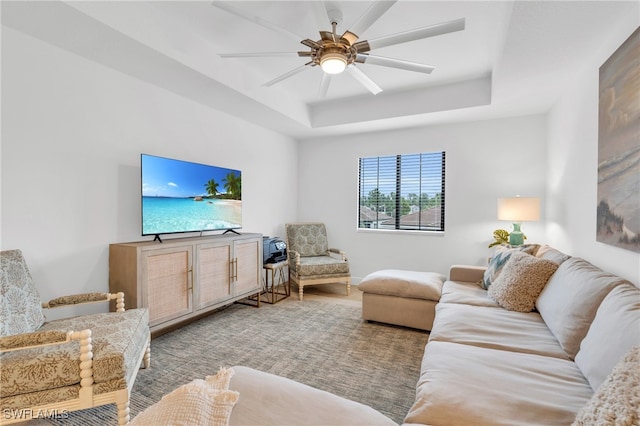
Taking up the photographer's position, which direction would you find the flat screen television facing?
facing the viewer and to the right of the viewer

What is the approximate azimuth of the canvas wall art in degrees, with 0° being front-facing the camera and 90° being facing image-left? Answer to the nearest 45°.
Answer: approximately 90°

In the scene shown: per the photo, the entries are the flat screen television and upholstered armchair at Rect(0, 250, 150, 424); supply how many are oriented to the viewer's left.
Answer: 0

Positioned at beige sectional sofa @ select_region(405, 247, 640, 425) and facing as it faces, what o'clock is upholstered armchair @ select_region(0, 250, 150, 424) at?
The upholstered armchair is roughly at 11 o'clock from the beige sectional sofa.

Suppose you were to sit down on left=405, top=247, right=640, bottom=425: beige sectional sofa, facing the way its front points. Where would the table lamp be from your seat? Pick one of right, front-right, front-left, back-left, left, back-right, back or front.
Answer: right

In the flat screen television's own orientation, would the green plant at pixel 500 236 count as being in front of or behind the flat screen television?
in front

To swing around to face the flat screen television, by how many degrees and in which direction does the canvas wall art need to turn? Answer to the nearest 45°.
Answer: approximately 45° to its left

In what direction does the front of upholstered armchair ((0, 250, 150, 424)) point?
to the viewer's right

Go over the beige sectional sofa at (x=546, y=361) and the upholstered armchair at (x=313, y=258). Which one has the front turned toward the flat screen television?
the beige sectional sofa

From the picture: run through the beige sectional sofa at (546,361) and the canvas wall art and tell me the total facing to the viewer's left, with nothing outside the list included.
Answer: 2

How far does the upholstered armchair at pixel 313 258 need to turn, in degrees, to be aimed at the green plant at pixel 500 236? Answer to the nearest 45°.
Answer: approximately 45° to its left

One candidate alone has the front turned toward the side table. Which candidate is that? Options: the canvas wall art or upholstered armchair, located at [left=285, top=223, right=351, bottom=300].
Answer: the canvas wall art

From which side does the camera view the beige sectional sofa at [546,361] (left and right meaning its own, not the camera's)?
left

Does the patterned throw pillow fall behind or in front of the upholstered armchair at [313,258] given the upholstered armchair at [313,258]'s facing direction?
in front

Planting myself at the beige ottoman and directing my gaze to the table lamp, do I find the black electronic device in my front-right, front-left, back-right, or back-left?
back-left
